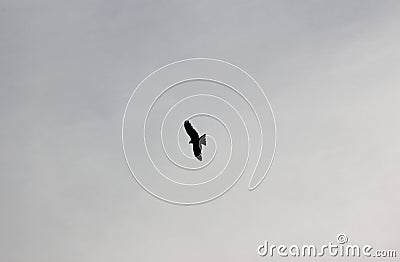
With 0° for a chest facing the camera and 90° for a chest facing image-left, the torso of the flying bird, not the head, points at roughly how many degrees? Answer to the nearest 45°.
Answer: approximately 90°
